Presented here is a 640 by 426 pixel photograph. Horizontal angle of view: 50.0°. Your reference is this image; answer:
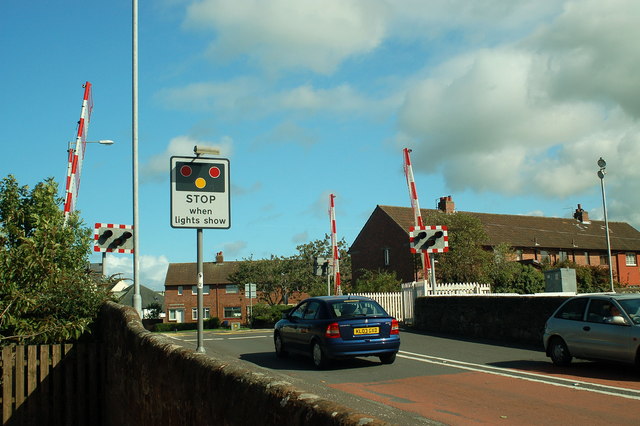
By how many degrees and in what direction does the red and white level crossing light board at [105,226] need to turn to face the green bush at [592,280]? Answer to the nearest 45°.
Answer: approximately 135° to its left

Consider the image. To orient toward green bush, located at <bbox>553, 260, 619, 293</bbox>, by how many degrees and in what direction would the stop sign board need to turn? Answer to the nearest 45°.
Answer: approximately 135° to its left

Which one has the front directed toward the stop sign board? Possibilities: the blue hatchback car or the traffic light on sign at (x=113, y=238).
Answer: the traffic light on sign

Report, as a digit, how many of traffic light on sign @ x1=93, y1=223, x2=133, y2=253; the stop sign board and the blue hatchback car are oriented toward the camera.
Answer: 2

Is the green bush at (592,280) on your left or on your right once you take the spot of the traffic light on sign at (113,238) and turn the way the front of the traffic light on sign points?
on your left

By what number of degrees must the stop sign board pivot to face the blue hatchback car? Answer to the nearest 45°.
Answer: approximately 135° to its left

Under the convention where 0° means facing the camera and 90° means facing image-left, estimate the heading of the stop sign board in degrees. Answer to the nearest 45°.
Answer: approximately 0°

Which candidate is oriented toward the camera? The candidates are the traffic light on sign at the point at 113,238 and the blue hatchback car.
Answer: the traffic light on sign

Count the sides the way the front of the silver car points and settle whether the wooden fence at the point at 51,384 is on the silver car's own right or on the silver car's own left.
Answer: on the silver car's own right

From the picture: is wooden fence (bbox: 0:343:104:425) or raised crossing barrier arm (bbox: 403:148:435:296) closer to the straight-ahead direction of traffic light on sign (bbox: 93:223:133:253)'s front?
the wooden fence

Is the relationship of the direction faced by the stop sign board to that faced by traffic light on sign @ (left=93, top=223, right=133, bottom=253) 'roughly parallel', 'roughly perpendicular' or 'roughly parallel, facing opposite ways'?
roughly parallel

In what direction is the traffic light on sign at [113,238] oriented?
toward the camera

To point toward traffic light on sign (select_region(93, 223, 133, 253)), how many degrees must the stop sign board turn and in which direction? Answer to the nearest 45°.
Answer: approximately 180°

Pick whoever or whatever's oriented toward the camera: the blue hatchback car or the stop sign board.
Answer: the stop sign board

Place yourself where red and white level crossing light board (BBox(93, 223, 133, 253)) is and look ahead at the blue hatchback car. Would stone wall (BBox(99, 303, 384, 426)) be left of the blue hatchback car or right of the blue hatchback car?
right

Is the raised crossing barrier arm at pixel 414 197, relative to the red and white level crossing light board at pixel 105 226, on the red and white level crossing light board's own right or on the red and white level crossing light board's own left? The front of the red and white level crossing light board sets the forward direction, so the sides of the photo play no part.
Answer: on the red and white level crossing light board's own left

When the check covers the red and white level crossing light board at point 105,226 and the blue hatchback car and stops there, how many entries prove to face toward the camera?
1
